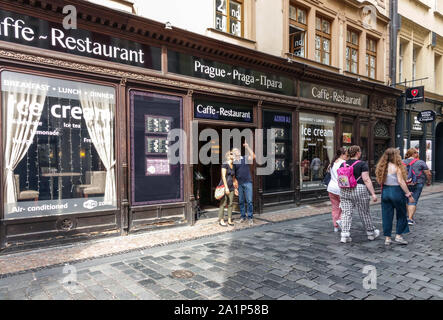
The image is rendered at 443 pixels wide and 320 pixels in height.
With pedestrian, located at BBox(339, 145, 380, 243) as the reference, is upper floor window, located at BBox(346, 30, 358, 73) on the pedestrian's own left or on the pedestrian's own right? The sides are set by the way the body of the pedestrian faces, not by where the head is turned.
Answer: on the pedestrian's own left

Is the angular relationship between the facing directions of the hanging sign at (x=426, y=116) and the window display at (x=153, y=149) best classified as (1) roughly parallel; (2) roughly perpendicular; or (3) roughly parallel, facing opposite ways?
roughly perpendicular

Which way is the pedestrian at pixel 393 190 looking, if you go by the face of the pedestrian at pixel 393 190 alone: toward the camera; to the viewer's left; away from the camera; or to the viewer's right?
away from the camera

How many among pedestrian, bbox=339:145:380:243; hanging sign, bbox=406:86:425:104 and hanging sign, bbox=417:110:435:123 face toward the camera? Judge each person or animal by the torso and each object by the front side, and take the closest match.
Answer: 2

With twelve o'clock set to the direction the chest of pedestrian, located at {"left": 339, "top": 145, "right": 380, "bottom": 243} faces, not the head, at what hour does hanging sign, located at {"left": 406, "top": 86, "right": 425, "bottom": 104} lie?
The hanging sign is roughly at 11 o'clock from the pedestrian.

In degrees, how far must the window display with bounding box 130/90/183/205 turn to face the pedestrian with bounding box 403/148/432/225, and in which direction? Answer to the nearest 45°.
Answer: approximately 45° to its left

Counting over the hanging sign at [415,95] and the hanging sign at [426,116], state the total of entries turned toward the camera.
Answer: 2

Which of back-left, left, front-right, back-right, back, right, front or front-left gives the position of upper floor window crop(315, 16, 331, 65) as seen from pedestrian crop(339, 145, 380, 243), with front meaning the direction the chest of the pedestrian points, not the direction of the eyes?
front-left

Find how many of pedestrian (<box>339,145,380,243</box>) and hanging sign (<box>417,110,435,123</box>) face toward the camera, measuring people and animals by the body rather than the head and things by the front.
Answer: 1

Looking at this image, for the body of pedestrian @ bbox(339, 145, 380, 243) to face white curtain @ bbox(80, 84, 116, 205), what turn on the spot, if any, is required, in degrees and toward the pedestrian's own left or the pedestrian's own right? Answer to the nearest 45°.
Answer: approximately 135° to the pedestrian's own left

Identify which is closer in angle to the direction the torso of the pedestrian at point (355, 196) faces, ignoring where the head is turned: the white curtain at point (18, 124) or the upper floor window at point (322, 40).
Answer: the upper floor window

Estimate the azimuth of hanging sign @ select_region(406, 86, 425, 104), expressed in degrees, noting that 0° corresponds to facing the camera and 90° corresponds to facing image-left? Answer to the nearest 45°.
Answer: approximately 0°

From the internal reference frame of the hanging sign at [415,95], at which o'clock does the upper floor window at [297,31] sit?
The upper floor window is roughly at 1 o'clock from the hanging sign.

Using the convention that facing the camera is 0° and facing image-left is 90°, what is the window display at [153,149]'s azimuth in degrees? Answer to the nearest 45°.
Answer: approximately 315°

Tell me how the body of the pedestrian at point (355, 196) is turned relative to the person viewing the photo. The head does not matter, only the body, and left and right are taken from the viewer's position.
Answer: facing away from the viewer and to the right of the viewer
